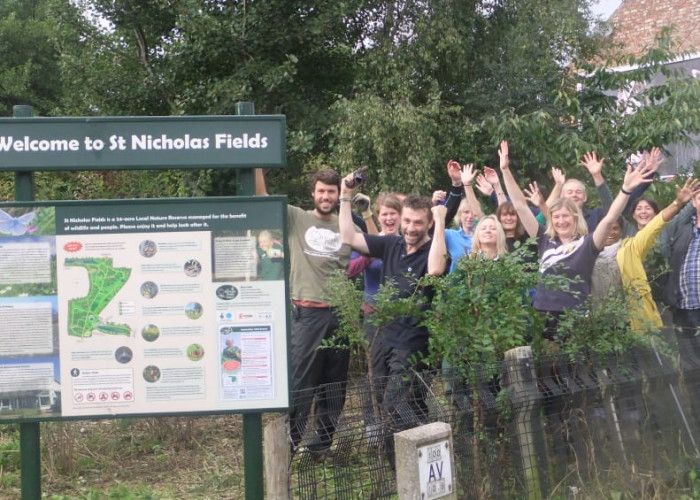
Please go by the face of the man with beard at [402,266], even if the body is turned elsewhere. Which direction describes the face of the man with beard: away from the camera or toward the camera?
toward the camera

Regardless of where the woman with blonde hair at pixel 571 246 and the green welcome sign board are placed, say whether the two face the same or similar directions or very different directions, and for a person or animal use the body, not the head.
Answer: same or similar directions

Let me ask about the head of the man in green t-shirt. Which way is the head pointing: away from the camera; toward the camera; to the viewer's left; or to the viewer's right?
toward the camera

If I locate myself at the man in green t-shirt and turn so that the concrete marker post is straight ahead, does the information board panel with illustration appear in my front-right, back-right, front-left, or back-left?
front-right

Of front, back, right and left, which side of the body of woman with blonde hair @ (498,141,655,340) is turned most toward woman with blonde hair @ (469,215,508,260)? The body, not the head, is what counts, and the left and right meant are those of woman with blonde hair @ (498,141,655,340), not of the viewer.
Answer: right

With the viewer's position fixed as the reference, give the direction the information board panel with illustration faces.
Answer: facing the viewer

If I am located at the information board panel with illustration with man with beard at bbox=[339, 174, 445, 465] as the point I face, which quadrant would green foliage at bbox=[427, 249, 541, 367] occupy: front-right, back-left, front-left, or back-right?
front-right

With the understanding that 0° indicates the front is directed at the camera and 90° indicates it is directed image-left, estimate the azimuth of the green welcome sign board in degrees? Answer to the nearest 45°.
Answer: approximately 0°

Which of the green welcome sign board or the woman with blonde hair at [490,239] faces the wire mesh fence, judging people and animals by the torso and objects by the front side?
the woman with blonde hair

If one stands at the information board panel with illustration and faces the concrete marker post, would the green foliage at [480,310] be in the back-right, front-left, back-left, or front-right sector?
front-left

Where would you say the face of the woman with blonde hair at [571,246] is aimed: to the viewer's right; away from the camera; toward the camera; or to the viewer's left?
toward the camera

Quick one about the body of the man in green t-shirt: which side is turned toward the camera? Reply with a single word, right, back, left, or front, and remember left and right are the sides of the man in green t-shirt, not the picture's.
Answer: front

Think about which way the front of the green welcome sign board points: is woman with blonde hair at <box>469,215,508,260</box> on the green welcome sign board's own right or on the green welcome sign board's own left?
on the green welcome sign board's own left

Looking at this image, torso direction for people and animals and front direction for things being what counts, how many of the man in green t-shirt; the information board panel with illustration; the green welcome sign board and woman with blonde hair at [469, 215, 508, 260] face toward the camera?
4

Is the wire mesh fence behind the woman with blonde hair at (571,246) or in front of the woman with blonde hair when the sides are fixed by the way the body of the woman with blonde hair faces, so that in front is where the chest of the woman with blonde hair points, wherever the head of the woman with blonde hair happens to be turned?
in front

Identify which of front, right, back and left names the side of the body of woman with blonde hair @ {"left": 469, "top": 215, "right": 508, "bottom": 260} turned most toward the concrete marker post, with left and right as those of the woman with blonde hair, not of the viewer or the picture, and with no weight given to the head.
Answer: front

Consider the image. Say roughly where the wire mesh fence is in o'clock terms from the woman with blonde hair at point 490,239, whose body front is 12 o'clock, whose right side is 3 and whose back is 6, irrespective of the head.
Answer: The wire mesh fence is roughly at 12 o'clock from the woman with blonde hair.

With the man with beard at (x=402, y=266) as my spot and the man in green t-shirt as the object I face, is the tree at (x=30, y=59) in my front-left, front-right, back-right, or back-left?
front-right

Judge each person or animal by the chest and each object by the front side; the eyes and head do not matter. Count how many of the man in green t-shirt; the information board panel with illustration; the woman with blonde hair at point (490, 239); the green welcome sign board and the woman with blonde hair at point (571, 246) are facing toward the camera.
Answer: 5

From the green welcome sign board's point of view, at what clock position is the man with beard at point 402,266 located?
The man with beard is roughly at 8 o'clock from the green welcome sign board.

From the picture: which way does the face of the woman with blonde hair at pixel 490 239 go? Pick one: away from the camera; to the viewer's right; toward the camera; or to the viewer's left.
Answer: toward the camera
